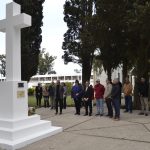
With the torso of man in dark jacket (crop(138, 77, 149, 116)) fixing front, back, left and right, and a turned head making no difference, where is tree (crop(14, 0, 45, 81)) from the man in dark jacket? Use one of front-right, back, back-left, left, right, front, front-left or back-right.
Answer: right

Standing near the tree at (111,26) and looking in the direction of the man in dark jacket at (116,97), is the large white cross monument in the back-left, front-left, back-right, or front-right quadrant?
front-right

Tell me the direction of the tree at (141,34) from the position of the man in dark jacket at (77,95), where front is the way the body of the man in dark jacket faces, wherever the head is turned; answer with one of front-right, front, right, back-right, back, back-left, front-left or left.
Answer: left

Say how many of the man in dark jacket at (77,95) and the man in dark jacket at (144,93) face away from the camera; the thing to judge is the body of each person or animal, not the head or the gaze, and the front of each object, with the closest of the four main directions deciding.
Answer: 0

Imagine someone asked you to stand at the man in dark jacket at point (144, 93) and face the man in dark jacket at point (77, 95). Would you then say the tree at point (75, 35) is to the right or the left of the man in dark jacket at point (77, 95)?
right

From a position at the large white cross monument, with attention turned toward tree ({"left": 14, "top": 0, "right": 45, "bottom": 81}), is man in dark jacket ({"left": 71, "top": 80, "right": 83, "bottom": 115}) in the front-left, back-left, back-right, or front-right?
front-right

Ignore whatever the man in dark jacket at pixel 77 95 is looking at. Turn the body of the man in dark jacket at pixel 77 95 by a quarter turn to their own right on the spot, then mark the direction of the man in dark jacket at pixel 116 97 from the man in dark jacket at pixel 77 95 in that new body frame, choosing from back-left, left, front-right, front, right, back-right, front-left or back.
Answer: back-left

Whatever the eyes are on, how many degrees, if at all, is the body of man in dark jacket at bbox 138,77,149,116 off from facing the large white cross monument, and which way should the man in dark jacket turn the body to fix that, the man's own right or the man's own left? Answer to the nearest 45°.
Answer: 0° — they already face it

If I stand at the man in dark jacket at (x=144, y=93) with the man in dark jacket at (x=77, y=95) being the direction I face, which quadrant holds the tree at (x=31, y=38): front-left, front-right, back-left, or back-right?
front-right

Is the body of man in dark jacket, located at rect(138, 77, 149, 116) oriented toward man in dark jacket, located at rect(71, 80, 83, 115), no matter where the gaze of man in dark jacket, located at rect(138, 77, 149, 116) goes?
no

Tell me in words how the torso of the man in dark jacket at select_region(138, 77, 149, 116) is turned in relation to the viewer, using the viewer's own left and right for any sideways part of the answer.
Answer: facing the viewer and to the left of the viewer

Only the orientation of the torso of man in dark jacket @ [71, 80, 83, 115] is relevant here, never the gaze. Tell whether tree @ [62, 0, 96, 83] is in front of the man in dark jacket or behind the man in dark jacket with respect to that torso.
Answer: behind

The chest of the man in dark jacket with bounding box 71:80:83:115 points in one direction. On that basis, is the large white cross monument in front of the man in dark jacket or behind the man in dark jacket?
in front

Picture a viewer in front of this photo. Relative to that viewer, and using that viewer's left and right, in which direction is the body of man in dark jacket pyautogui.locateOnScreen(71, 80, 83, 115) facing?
facing the viewer

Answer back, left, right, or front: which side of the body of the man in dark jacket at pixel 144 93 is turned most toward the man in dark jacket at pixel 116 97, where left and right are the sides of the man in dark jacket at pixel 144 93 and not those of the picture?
front

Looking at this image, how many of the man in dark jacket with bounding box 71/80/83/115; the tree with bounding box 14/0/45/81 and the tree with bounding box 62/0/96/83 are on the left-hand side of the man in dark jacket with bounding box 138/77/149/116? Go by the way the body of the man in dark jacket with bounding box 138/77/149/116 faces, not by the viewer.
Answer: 0
